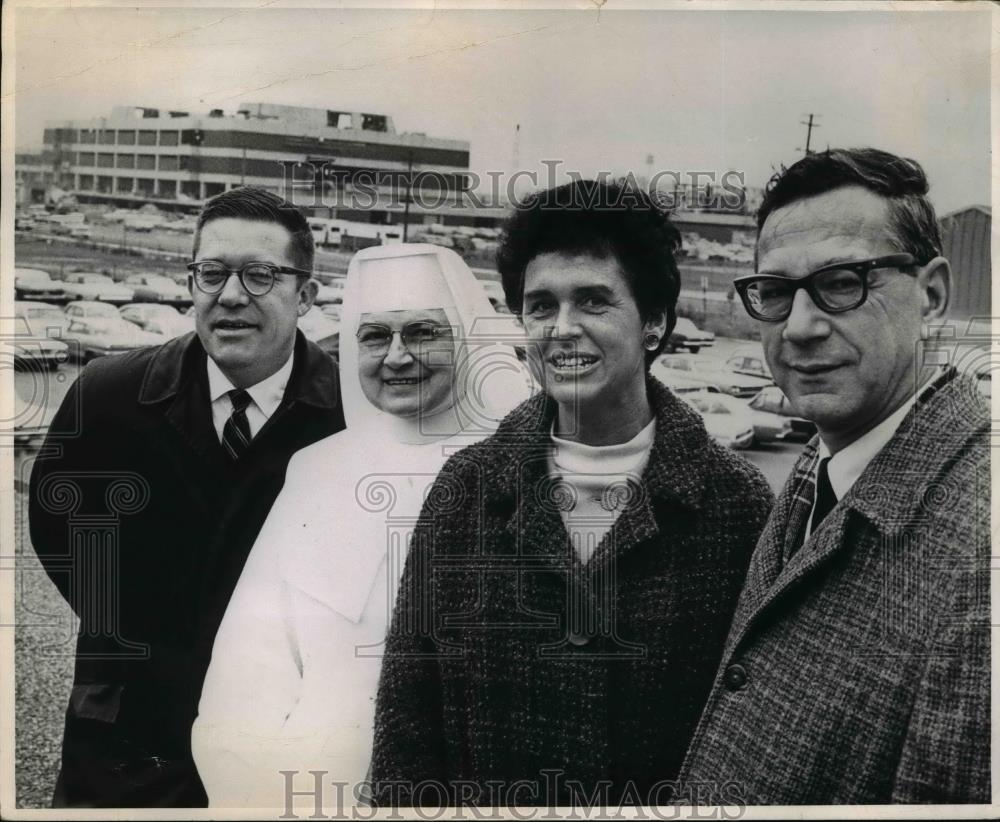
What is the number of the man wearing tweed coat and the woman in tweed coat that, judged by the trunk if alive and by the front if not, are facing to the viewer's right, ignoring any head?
0

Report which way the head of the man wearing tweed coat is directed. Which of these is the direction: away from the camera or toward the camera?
toward the camera

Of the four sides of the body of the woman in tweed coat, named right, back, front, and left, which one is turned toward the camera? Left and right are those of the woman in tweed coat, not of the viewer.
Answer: front

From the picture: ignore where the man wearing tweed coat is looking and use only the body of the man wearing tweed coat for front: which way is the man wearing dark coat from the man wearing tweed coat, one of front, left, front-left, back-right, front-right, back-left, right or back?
front-right

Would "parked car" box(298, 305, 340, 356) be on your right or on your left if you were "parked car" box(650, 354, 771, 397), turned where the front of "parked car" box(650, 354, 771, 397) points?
on your right

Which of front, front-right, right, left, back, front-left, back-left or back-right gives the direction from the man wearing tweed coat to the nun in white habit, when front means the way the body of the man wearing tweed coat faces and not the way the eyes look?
front-right

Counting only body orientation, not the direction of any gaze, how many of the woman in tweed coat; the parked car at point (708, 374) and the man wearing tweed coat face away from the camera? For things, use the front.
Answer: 0

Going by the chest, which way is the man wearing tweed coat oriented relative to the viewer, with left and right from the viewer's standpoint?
facing the viewer and to the left of the viewer

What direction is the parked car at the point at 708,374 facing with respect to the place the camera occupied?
facing the viewer and to the right of the viewer
